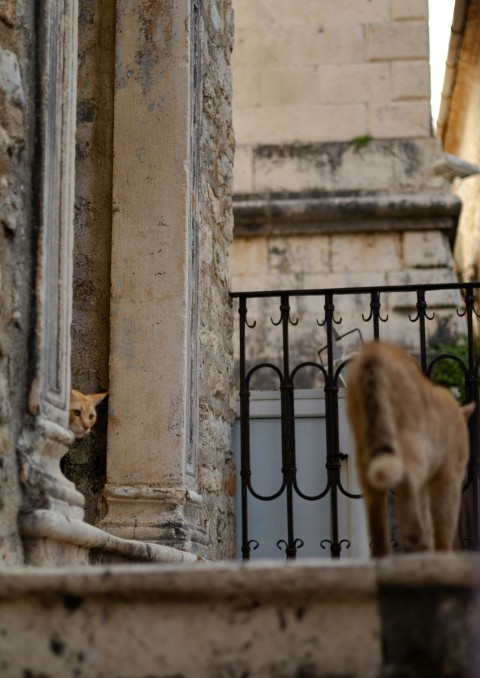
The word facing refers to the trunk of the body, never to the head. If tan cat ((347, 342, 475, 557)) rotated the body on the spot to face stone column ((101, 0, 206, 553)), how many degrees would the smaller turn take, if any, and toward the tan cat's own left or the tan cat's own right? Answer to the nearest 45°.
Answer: approximately 90° to the tan cat's own left

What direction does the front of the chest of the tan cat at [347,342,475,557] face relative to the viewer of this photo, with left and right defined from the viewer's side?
facing away from the viewer and to the right of the viewer
